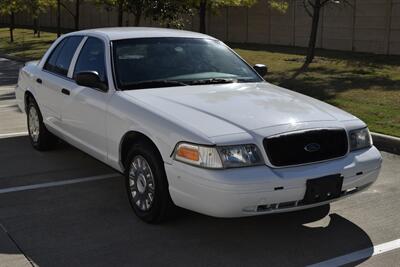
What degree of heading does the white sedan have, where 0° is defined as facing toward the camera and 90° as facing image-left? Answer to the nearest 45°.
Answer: approximately 315°

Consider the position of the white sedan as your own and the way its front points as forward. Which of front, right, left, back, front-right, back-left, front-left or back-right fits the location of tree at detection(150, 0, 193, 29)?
back-left
